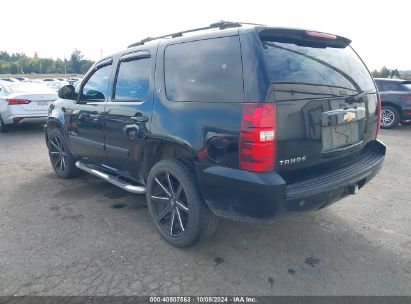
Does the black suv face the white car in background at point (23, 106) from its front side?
yes

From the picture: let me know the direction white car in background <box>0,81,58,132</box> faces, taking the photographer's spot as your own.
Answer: facing away from the viewer and to the left of the viewer

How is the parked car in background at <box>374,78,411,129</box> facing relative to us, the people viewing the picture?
facing away from the viewer and to the left of the viewer

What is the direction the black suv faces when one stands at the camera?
facing away from the viewer and to the left of the viewer

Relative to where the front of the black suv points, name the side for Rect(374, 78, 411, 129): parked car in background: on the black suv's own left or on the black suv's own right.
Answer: on the black suv's own right

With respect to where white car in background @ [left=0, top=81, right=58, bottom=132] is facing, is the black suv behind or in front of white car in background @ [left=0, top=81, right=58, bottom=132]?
behind

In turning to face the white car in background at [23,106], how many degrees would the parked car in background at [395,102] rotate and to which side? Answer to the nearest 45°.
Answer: approximately 90° to its left

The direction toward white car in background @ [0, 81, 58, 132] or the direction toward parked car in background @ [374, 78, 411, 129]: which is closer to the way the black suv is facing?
the white car in background
